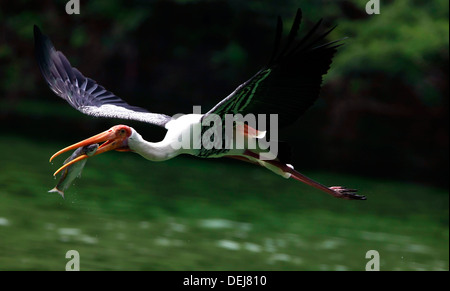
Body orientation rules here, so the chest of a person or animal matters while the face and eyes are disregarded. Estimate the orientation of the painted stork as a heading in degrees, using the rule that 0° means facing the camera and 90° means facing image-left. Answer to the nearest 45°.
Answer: approximately 90°
